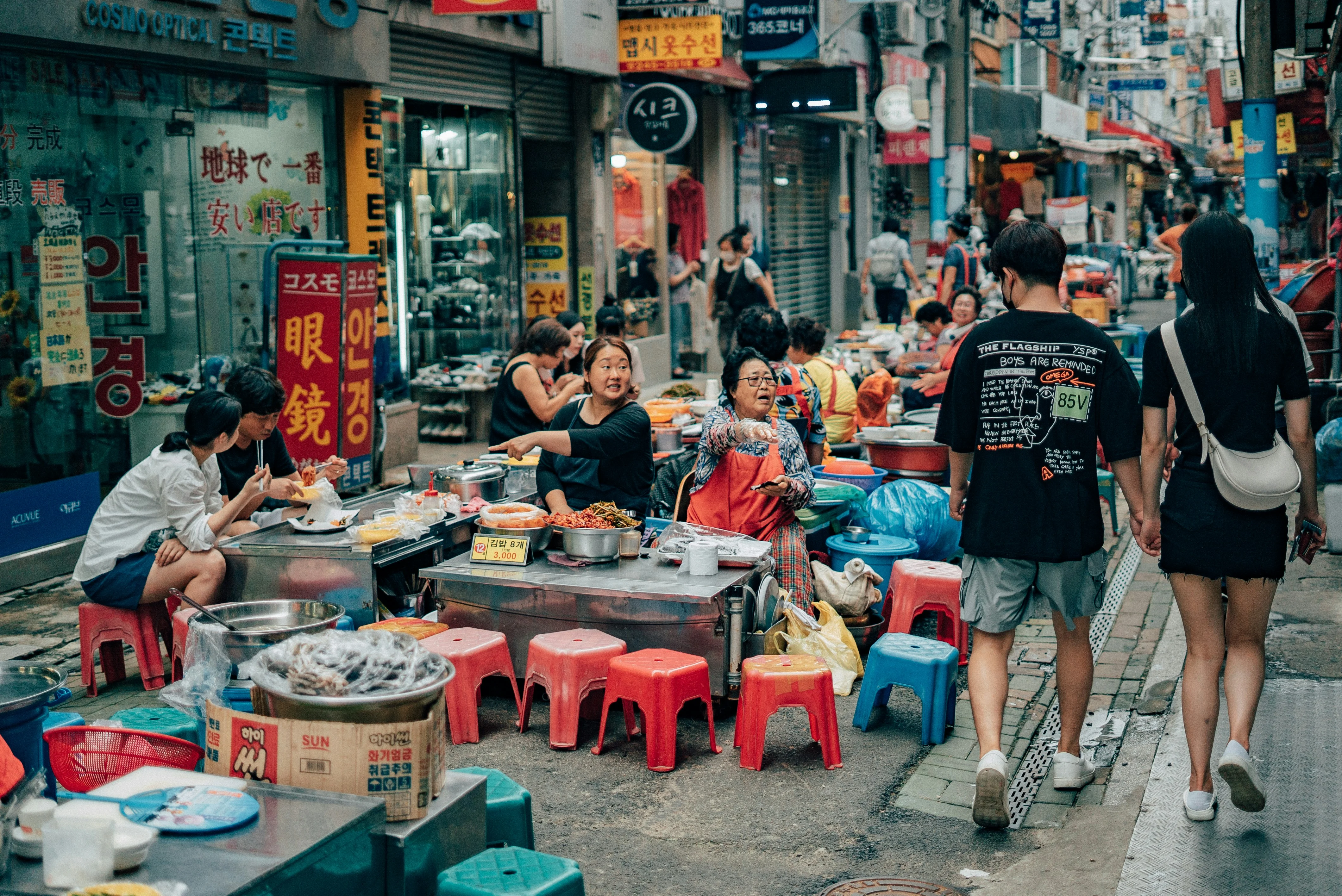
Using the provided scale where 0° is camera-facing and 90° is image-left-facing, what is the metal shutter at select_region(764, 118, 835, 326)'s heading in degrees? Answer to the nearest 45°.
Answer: approximately 315°

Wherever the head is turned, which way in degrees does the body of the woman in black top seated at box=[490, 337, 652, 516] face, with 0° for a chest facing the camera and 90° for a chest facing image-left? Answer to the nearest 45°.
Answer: approximately 45°

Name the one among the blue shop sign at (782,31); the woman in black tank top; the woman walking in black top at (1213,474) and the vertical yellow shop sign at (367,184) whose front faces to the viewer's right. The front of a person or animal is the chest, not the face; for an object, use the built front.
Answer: the woman in black tank top

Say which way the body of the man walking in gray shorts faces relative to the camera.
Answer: away from the camera

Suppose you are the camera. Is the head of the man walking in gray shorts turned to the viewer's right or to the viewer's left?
to the viewer's left

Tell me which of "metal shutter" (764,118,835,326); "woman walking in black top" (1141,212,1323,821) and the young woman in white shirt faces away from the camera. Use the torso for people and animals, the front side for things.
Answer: the woman walking in black top

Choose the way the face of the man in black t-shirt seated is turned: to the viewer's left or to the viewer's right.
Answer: to the viewer's right

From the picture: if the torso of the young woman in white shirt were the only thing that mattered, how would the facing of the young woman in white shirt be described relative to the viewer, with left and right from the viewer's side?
facing to the right of the viewer

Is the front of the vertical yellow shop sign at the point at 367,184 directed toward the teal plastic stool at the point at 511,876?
yes

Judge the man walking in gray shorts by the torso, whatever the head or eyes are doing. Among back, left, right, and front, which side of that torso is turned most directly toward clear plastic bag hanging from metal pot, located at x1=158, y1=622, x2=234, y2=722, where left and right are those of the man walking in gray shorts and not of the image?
left

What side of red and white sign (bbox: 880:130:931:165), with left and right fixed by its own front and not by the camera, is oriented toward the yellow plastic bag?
front

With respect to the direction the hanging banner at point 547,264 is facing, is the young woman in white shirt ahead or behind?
ahead

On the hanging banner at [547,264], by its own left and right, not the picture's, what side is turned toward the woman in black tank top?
front
